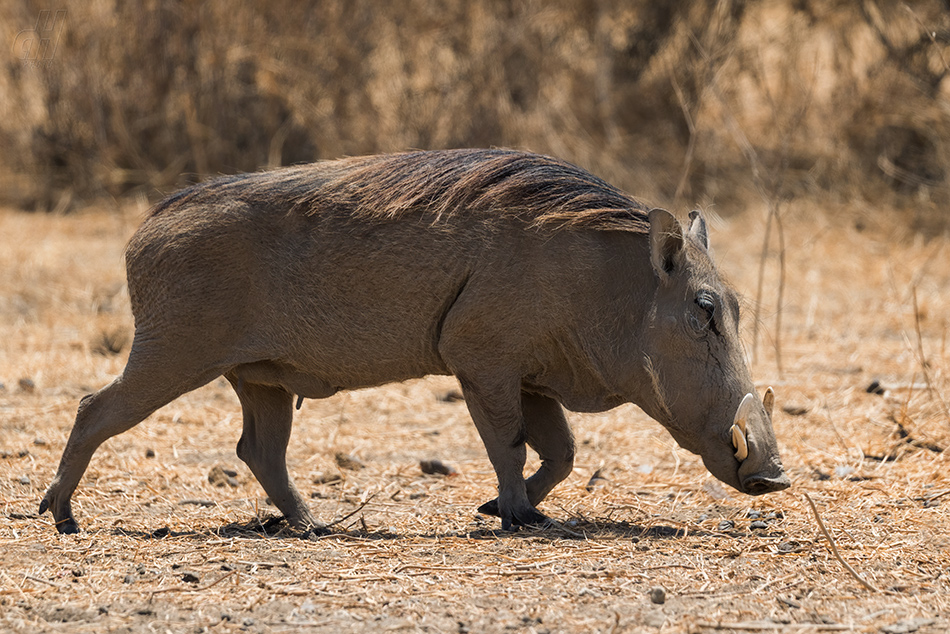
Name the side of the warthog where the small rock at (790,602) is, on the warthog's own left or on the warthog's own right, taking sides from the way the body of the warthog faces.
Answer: on the warthog's own right

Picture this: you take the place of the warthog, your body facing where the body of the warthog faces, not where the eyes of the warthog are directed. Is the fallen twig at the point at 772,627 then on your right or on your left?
on your right

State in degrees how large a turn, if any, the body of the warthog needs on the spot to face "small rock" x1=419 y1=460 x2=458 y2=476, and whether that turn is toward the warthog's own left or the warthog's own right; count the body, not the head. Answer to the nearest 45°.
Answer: approximately 90° to the warthog's own left

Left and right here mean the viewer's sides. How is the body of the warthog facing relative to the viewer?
facing to the right of the viewer

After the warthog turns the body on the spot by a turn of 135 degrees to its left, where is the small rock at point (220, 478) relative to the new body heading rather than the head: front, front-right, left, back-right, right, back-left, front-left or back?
front

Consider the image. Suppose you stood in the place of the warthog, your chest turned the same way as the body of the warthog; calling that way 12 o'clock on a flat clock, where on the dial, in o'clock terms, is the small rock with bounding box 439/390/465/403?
The small rock is roughly at 9 o'clock from the warthog.
